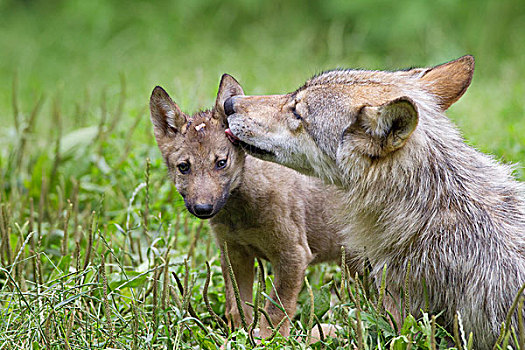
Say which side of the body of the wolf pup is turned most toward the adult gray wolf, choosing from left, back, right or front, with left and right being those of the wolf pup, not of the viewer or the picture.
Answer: left

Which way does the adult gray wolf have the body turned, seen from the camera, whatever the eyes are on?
to the viewer's left

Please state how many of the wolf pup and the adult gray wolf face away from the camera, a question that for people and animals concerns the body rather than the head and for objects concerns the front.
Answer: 0
